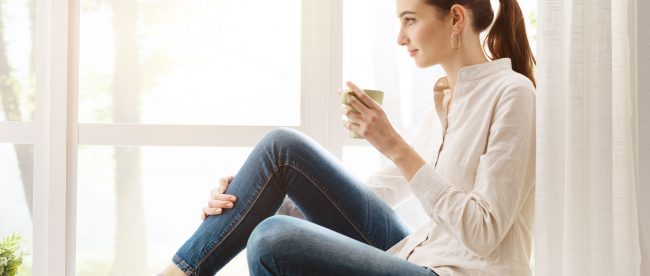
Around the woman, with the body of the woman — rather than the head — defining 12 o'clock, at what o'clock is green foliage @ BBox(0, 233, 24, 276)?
The green foliage is roughly at 1 o'clock from the woman.

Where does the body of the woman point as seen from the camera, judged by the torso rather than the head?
to the viewer's left
